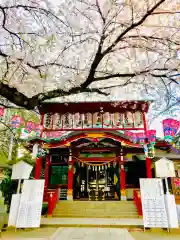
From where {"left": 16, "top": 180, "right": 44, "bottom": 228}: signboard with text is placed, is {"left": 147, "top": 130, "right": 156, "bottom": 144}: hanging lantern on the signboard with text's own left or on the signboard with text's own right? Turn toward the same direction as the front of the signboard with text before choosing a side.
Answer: on the signboard with text's own left

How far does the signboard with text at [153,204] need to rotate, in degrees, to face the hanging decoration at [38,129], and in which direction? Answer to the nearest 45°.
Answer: approximately 135° to its right

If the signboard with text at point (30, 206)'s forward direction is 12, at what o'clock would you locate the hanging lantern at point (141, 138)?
The hanging lantern is roughly at 8 o'clock from the signboard with text.

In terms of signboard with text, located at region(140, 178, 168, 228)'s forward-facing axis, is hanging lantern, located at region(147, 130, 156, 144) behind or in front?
behind

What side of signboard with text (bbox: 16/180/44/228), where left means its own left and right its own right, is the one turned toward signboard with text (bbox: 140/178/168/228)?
left

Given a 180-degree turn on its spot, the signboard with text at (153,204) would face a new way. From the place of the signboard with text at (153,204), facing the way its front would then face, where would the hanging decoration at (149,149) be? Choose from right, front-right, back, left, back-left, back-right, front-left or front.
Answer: front

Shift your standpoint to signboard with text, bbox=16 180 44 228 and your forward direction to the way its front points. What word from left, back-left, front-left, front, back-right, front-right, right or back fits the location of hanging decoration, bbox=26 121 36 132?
back

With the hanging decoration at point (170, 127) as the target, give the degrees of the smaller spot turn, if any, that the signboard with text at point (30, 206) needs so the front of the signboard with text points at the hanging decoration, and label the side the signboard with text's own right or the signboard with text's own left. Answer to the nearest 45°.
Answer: approximately 90° to the signboard with text's own left

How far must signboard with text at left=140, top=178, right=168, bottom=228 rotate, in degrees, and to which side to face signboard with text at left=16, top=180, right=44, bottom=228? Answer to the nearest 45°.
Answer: approximately 90° to its right

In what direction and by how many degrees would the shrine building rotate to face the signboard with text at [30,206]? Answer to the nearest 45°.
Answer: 0° — it already faces it
